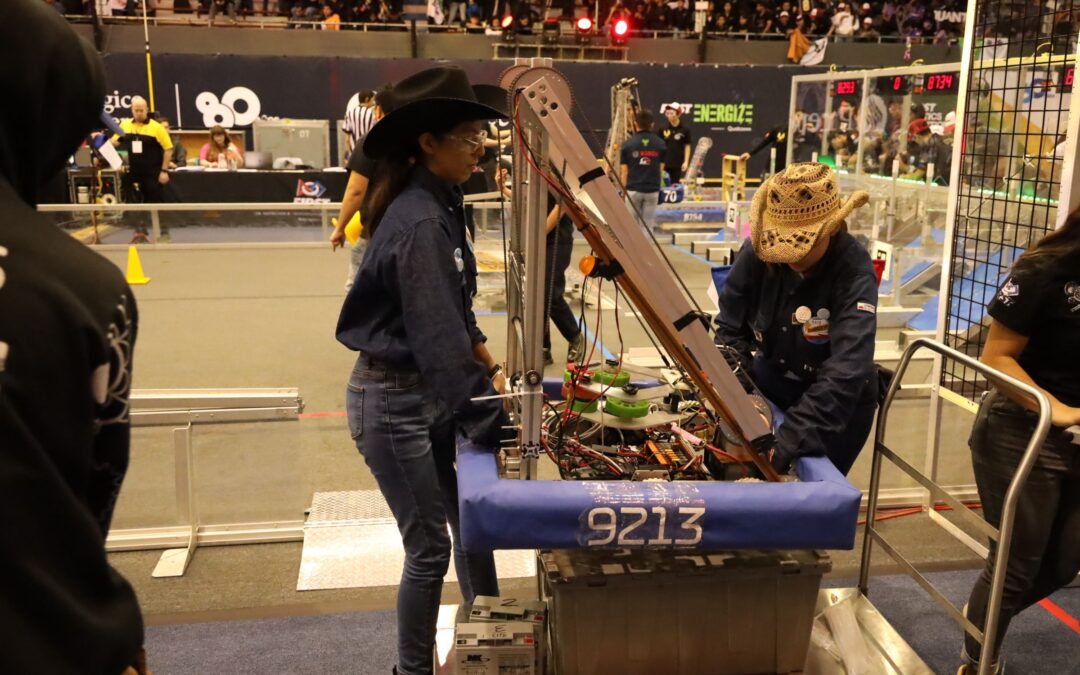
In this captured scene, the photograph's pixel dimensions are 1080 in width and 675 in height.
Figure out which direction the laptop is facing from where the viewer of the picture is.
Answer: facing away from the viewer

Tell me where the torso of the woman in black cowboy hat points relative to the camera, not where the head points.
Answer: to the viewer's right

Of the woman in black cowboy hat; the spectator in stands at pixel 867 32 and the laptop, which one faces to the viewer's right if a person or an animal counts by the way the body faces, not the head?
the woman in black cowboy hat

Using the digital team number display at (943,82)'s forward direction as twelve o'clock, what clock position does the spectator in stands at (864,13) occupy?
The spectator in stands is roughly at 6 o'clock from the digital team number display.

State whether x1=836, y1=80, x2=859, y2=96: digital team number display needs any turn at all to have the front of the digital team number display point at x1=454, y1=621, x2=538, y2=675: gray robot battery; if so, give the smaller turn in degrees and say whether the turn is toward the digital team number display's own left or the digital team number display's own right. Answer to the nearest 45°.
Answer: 0° — it already faces it

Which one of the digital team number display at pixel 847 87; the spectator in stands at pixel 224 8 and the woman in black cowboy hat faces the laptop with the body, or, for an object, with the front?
the spectator in stands

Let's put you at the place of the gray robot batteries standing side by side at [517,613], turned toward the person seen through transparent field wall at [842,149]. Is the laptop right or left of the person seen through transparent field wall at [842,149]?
left

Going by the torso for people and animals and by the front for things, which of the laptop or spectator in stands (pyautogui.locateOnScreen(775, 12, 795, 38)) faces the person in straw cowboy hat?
the spectator in stands

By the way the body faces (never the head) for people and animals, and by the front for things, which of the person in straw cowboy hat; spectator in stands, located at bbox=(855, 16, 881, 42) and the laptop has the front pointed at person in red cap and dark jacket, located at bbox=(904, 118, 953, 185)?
spectator in stands, located at bbox=(855, 16, 881, 42)
